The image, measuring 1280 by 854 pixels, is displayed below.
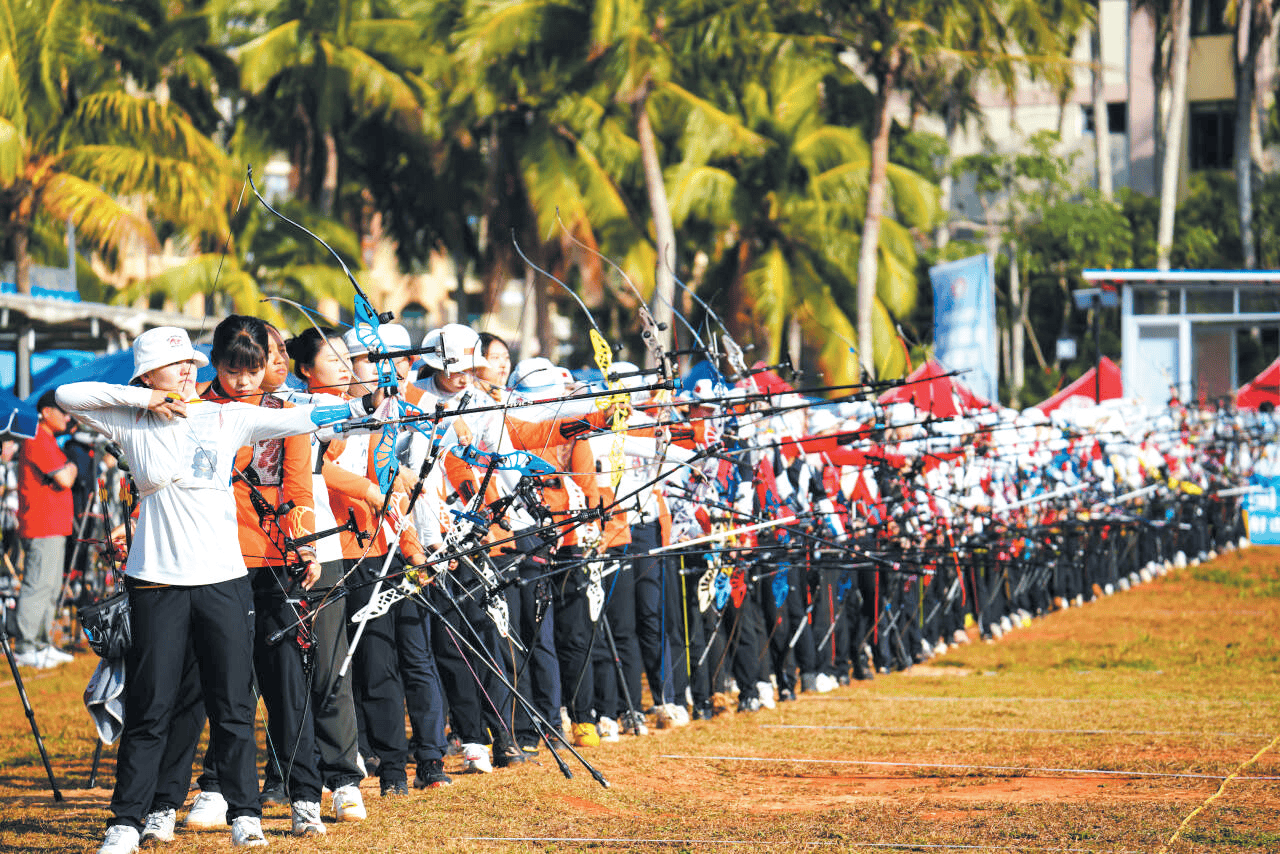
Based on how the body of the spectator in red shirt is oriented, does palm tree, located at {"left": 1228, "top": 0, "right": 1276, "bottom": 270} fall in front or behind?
in front

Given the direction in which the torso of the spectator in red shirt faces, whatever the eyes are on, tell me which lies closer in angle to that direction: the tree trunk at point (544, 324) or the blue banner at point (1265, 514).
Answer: the blue banner

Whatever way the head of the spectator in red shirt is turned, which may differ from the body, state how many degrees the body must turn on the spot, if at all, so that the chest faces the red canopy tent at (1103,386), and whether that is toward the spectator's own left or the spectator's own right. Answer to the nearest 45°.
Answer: approximately 45° to the spectator's own left

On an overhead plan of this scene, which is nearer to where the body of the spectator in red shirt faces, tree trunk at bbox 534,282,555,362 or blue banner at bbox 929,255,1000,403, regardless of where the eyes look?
the blue banner

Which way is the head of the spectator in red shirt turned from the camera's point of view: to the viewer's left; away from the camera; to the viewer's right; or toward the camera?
to the viewer's right

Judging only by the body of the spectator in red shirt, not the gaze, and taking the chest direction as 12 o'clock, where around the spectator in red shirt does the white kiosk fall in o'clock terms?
The white kiosk is roughly at 11 o'clock from the spectator in red shirt.

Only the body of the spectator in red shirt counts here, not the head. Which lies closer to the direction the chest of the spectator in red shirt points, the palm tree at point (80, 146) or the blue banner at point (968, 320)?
the blue banner

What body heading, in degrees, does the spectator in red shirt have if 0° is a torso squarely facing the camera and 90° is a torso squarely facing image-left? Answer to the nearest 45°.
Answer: approximately 270°

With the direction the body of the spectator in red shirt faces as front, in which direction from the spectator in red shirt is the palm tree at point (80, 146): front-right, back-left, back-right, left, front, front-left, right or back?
left
